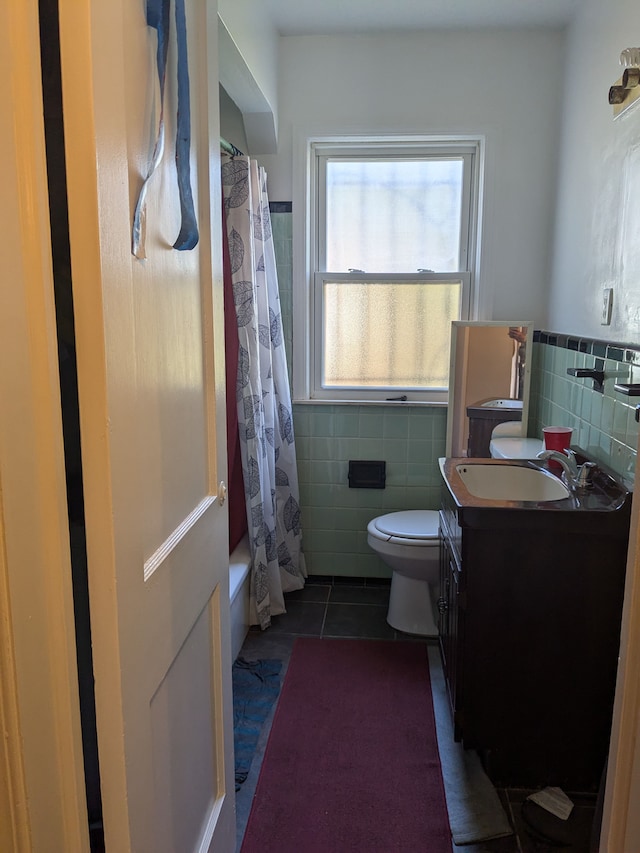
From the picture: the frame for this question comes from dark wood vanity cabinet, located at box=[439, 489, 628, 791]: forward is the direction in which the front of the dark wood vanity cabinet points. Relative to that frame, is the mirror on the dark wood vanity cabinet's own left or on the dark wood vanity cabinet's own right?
on the dark wood vanity cabinet's own right

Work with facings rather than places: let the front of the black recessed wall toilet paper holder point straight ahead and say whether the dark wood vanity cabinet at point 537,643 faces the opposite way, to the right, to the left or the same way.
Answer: to the right

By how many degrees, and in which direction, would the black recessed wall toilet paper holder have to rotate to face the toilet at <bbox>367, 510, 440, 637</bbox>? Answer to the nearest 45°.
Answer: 0° — it already faces it

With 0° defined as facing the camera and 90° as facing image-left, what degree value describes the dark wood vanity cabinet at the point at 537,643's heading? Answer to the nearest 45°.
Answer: approximately 90°

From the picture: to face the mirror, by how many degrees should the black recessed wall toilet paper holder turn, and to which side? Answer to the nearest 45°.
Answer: approximately 90° to its left

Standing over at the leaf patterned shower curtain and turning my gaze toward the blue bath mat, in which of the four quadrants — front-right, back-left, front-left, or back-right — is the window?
back-left
